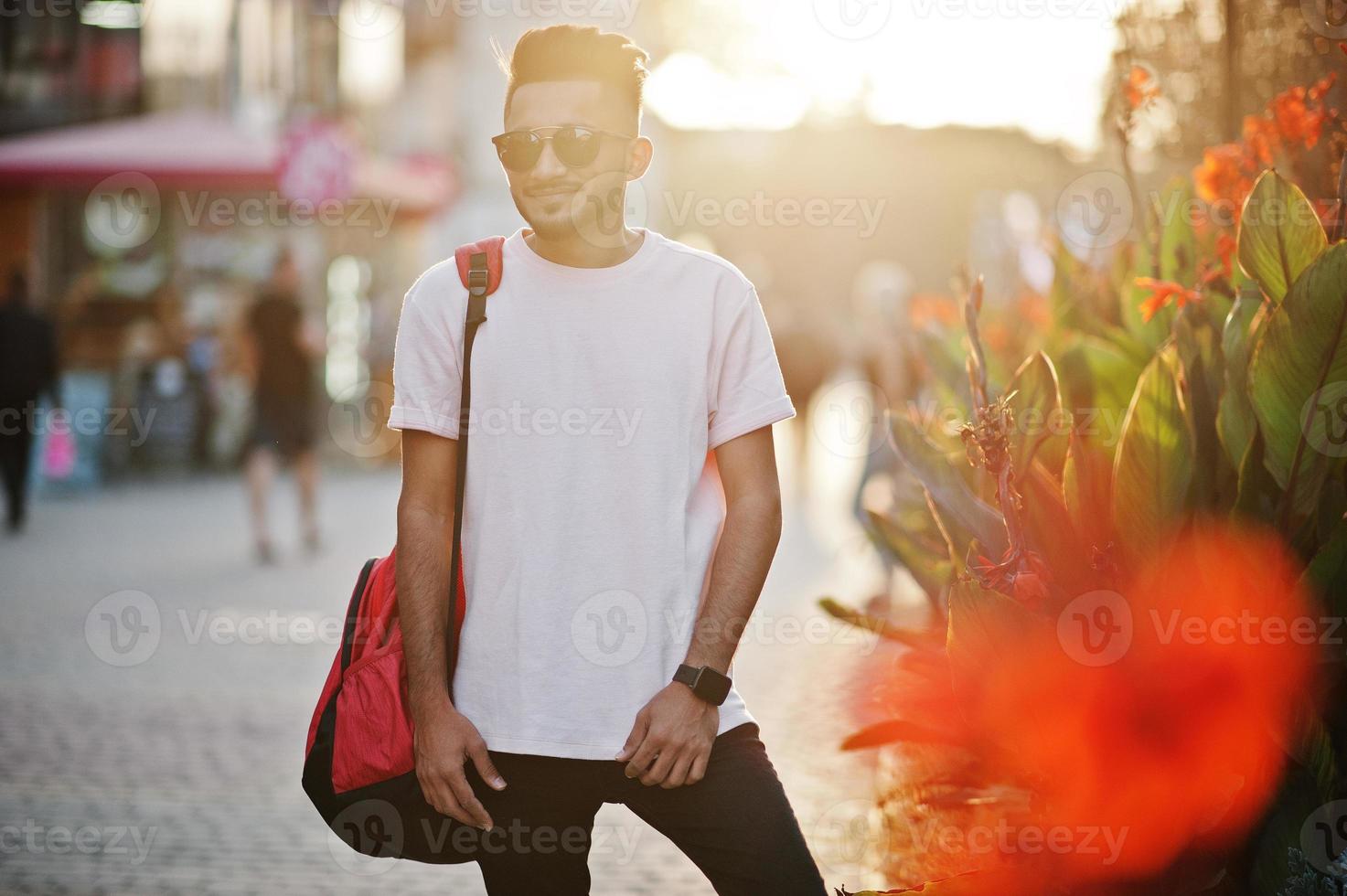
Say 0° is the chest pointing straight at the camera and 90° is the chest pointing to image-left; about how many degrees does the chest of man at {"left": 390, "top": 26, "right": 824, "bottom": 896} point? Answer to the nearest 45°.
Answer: approximately 0°

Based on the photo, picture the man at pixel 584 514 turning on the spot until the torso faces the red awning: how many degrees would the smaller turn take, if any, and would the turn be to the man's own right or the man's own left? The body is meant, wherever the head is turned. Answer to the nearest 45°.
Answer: approximately 180°

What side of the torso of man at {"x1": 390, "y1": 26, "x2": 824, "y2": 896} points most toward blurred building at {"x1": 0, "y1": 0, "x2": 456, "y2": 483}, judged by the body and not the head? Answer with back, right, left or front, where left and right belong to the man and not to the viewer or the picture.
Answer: back
